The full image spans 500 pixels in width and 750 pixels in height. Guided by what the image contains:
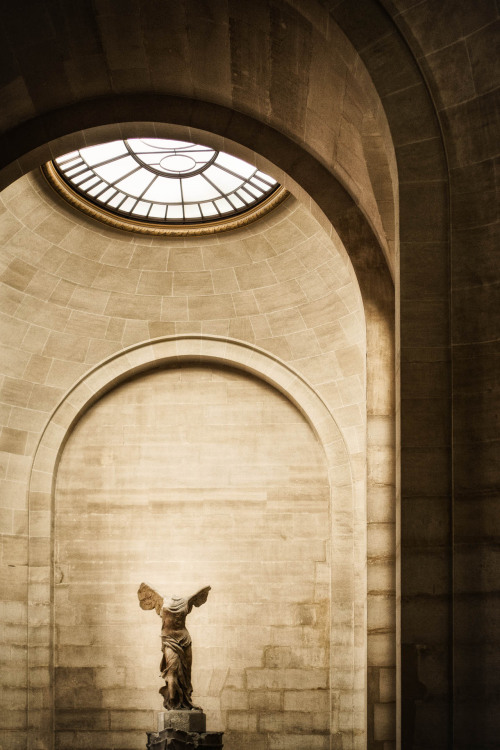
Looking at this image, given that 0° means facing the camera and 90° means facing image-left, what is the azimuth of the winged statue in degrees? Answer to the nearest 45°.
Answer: approximately 0°
